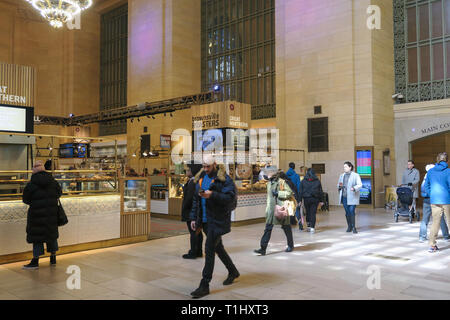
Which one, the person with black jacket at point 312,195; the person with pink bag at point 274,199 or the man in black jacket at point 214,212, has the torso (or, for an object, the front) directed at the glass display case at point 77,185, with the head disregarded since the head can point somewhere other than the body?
the person with pink bag at point 274,199

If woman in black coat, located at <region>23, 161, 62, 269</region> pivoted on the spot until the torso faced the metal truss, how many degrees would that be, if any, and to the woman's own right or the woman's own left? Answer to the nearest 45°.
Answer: approximately 45° to the woman's own right

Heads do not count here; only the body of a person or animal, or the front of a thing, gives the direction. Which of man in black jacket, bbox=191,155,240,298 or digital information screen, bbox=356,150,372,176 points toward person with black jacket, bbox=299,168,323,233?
the digital information screen

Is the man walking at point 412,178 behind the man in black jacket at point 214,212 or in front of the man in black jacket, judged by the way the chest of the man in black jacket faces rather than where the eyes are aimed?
behind

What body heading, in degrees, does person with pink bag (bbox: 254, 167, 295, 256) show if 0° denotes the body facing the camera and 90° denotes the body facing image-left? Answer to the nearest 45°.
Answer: approximately 90°

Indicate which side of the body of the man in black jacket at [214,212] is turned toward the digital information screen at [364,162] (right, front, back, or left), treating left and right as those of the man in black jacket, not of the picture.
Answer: back
